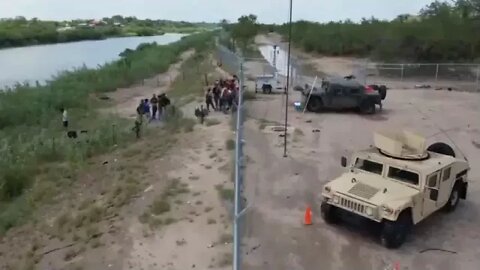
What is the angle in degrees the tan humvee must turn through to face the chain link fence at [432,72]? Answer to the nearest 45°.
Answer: approximately 135° to its right

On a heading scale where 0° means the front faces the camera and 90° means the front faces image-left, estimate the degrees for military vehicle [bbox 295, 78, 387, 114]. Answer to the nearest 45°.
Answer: approximately 90°

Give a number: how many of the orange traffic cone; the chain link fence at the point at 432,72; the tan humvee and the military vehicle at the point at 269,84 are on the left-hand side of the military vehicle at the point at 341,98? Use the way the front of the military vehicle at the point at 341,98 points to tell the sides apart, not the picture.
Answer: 2

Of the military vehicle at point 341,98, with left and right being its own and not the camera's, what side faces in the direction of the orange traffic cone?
left

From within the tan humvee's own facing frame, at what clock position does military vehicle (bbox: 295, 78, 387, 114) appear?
The military vehicle is roughly at 4 o'clock from the tan humvee.

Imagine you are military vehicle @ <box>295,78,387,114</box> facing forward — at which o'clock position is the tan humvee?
The tan humvee is roughly at 9 o'clock from the military vehicle.

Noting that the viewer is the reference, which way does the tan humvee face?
facing the viewer and to the left of the viewer

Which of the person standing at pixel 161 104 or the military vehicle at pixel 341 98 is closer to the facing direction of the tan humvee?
the person standing

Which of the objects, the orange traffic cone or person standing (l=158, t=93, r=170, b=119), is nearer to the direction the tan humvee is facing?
the orange traffic cone

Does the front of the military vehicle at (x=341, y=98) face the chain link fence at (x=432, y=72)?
no
